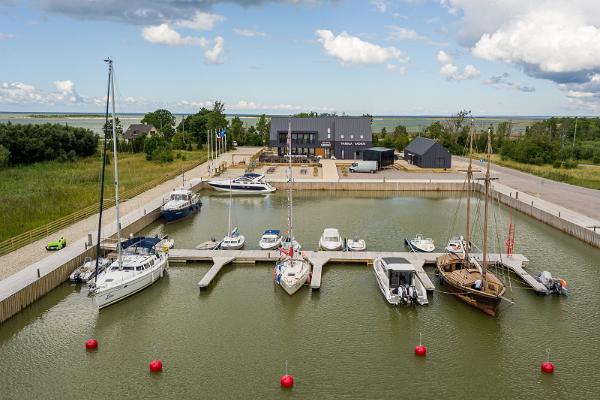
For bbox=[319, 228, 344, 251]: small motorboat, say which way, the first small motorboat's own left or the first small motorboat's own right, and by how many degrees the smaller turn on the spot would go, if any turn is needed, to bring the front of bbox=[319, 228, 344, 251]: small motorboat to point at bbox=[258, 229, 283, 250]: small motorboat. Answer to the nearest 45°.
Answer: approximately 90° to the first small motorboat's own right

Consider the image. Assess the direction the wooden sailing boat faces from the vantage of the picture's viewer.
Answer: facing the viewer and to the right of the viewer

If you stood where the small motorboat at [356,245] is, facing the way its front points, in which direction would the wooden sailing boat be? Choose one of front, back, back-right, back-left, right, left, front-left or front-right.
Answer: front-left

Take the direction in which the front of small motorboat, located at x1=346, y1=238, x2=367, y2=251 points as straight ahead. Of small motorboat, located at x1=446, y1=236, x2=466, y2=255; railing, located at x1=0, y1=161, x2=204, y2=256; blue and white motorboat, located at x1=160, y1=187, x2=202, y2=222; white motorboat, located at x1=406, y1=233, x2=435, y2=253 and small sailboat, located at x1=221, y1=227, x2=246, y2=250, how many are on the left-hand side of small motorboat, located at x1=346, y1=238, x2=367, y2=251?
2

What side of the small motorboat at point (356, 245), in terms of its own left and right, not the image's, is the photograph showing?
front

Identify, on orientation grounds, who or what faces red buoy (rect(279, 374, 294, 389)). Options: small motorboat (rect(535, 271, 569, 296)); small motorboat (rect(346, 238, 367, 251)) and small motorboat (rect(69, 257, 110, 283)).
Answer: small motorboat (rect(346, 238, 367, 251))

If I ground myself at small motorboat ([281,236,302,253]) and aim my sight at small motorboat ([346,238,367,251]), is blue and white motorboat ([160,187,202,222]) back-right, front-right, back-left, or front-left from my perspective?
back-left

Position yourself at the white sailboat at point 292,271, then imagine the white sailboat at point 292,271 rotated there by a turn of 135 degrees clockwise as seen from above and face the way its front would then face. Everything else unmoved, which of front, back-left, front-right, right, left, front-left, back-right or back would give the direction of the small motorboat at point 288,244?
front-right

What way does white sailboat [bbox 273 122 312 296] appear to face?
toward the camera

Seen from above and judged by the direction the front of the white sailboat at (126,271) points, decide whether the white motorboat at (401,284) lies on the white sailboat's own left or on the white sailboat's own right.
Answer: on the white sailboat's own left
